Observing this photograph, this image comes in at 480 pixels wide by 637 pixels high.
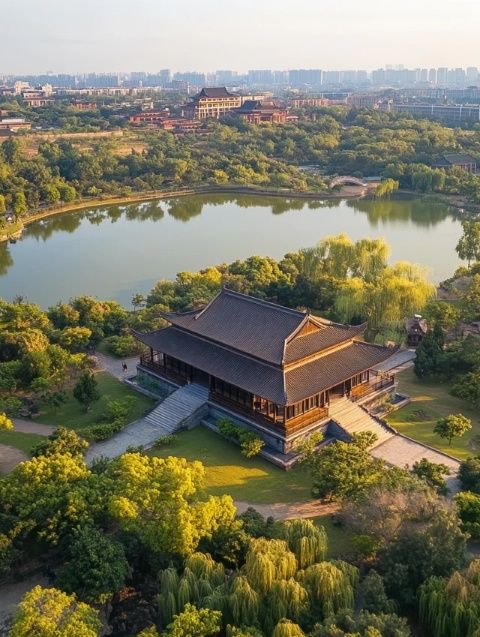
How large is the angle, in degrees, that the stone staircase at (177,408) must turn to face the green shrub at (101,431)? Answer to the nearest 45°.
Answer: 0° — it already faces it

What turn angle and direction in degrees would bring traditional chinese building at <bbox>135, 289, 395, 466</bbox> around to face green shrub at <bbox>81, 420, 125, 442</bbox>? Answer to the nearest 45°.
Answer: approximately 45° to its right

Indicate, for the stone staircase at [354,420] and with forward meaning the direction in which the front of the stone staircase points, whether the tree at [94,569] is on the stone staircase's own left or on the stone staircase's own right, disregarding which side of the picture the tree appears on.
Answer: on the stone staircase's own right

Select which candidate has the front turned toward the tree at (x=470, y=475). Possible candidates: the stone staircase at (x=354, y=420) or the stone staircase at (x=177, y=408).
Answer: the stone staircase at (x=354, y=420)

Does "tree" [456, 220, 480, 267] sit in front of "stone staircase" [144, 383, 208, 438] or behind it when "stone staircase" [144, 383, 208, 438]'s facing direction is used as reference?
behind

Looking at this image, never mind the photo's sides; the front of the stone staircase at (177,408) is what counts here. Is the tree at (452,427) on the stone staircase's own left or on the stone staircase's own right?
on the stone staircase's own left

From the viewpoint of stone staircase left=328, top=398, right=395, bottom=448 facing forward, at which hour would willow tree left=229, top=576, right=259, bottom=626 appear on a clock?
The willow tree is roughly at 2 o'clock from the stone staircase.

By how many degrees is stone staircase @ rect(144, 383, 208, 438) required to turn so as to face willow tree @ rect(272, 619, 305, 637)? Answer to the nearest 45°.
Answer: approximately 45° to its left

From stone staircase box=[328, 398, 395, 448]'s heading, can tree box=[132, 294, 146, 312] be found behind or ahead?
behind

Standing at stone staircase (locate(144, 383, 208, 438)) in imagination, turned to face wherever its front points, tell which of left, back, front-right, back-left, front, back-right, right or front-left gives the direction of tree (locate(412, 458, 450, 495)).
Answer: left

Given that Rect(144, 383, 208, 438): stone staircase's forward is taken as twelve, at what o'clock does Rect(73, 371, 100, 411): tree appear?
The tree is roughly at 2 o'clock from the stone staircase.

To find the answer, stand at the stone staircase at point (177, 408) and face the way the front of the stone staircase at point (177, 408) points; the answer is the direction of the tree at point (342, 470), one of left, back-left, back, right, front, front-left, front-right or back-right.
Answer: left

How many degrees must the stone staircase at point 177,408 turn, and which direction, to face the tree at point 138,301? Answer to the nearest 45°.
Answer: approximately 135° to its right

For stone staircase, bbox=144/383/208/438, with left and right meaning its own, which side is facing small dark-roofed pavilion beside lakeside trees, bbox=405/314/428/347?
back

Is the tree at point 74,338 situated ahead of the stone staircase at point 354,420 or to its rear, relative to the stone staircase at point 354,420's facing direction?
to the rear

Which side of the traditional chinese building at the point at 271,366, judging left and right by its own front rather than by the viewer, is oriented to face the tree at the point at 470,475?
left

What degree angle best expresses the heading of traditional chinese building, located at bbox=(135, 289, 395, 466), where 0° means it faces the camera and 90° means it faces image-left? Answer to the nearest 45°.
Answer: approximately 45°

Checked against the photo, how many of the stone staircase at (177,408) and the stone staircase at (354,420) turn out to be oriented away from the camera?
0

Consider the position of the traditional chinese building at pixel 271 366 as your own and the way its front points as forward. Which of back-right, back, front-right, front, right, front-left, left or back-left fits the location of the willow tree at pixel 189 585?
front-left
